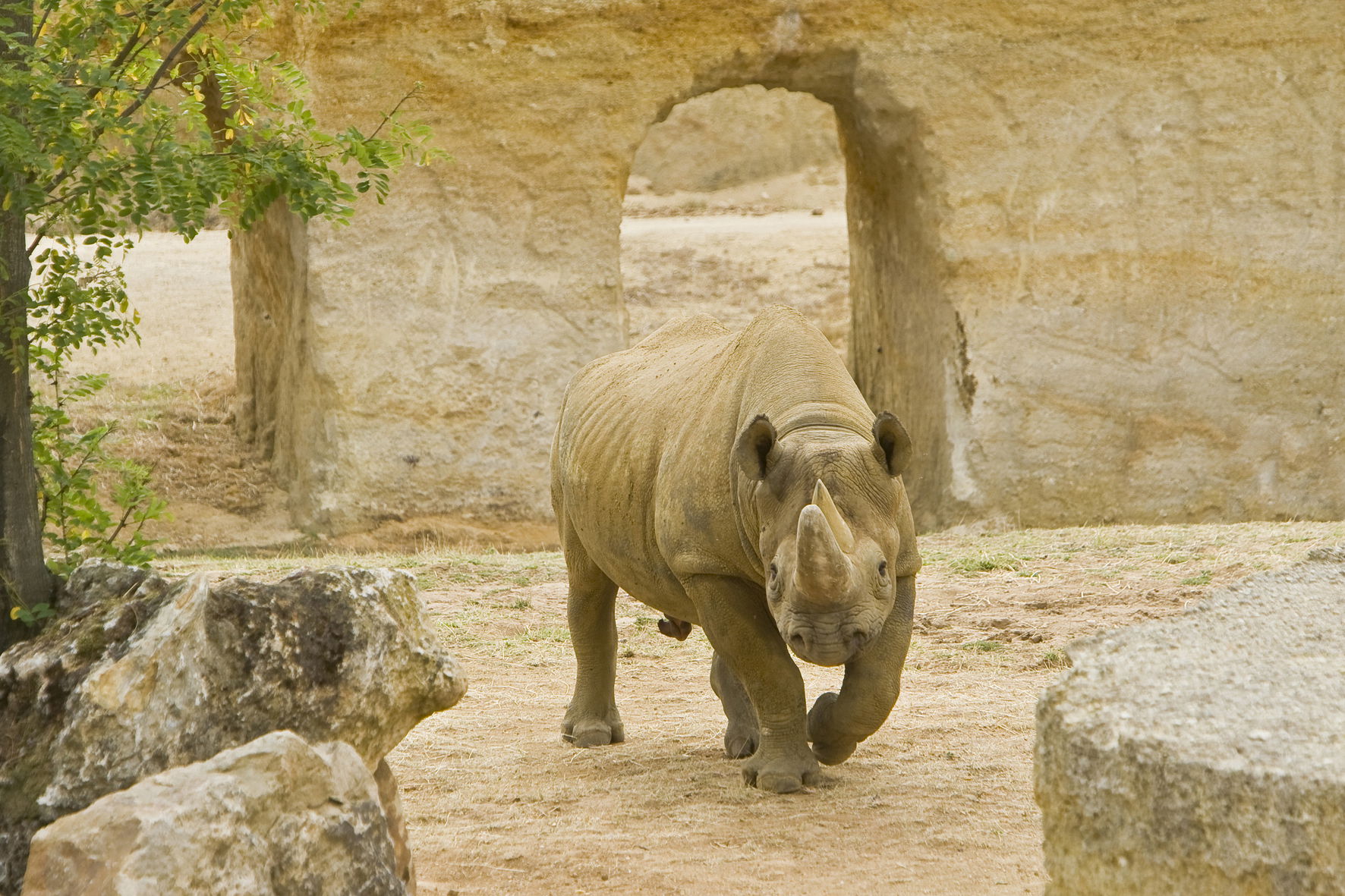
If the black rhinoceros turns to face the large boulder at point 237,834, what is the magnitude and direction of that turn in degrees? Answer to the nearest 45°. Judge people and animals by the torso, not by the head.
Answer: approximately 90° to its right

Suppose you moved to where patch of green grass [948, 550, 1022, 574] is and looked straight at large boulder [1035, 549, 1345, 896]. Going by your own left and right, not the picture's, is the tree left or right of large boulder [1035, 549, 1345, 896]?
right

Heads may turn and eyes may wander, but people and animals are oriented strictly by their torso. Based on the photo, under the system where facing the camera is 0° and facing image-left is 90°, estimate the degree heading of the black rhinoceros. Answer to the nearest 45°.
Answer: approximately 315°

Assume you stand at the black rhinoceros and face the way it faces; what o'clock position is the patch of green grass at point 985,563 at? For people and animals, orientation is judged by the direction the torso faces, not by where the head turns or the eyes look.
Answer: The patch of green grass is roughly at 8 o'clock from the black rhinoceros.

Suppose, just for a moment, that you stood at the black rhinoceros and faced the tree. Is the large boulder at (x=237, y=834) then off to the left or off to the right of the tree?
left

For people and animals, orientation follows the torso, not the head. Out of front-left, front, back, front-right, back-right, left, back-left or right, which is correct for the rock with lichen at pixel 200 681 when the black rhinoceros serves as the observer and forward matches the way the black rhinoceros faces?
right

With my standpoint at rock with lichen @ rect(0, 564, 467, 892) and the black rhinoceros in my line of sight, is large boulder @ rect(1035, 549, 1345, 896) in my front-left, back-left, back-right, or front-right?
front-right

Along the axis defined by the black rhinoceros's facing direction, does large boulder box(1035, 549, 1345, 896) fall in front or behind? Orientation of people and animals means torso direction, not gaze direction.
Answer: in front

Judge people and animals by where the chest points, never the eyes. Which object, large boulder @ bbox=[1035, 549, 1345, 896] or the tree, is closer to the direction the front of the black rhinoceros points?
the large boulder

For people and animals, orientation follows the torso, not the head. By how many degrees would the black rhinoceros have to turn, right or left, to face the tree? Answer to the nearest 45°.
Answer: approximately 135° to its right

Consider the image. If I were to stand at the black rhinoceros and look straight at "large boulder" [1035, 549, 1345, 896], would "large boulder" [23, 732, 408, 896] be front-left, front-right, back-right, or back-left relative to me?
front-right

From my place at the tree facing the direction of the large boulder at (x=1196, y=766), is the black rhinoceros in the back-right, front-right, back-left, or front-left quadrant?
front-left

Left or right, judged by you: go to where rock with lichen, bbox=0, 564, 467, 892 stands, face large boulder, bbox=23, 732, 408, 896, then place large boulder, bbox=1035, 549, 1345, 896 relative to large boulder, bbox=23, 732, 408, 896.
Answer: left
